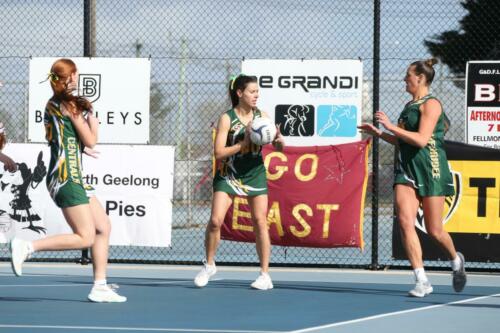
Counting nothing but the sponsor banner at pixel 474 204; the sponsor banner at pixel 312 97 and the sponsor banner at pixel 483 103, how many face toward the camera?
3

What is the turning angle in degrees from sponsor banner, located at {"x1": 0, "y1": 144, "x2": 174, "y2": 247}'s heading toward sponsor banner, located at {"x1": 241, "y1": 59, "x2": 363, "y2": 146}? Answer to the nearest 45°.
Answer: approximately 90° to its left

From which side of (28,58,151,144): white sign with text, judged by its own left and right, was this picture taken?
front

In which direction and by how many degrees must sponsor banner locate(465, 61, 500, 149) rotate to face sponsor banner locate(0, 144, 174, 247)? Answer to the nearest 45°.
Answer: approximately 90° to its right

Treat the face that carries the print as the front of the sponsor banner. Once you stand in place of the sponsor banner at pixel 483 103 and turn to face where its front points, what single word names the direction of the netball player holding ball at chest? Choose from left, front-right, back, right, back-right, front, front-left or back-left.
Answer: front-right

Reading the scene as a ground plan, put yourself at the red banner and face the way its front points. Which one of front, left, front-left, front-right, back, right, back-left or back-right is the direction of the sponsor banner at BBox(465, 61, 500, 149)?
left

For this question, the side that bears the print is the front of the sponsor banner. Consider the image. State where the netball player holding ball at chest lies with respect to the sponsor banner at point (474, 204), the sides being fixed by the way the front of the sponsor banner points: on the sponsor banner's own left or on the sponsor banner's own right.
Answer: on the sponsor banner's own right

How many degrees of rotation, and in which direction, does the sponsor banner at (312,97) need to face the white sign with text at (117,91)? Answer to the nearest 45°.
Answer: approximately 90° to its right

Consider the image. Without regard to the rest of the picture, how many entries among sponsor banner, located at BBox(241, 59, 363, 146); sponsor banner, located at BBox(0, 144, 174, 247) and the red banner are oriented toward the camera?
3

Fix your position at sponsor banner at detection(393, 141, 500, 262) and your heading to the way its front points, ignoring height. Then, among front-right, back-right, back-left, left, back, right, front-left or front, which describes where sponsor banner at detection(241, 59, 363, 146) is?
right

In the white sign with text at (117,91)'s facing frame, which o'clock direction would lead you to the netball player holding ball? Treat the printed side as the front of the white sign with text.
The netball player holding ball is roughly at 11 o'clock from the white sign with text.

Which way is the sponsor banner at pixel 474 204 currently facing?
toward the camera
